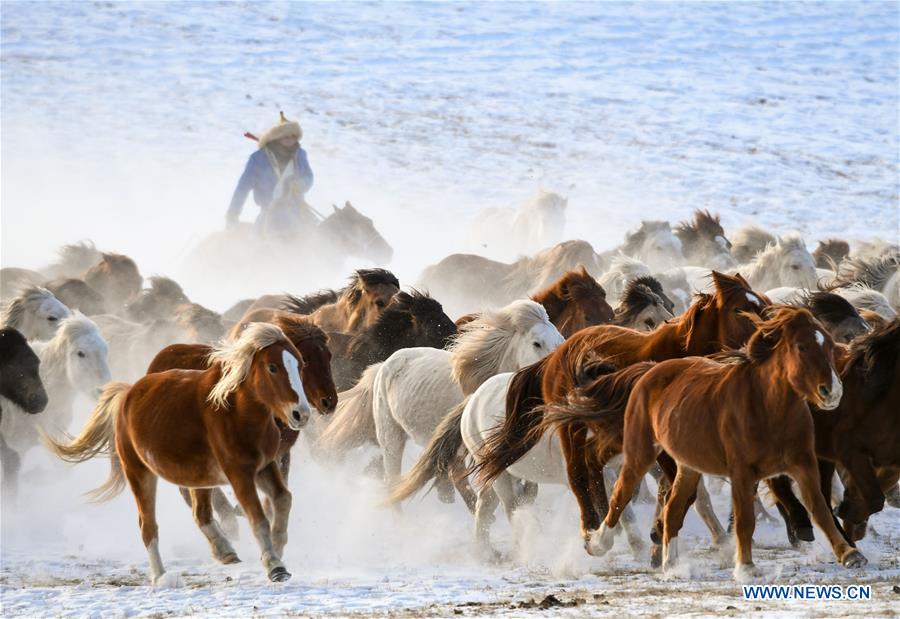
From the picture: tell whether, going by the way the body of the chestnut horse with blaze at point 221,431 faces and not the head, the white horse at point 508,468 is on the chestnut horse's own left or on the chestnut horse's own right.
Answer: on the chestnut horse's own left

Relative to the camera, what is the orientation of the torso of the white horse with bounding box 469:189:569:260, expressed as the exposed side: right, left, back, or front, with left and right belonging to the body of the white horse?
right

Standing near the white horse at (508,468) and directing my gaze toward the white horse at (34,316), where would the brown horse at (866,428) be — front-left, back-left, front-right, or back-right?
back-right

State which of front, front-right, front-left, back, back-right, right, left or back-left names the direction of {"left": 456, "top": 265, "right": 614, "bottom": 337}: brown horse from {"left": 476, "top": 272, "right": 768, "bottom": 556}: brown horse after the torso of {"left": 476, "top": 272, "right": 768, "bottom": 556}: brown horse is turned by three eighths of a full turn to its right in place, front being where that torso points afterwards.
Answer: back-right

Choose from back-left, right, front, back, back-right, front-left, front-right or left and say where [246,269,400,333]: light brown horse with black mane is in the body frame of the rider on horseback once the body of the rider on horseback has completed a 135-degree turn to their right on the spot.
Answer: left

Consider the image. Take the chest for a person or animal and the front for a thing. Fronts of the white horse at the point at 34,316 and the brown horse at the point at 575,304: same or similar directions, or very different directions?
same or similar directions

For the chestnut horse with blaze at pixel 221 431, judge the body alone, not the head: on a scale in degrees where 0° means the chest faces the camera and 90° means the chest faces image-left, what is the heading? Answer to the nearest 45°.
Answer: approximately 315°

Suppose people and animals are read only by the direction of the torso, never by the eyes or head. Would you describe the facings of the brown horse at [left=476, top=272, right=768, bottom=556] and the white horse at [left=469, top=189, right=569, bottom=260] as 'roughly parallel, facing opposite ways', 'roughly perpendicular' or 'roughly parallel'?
roughly parallel

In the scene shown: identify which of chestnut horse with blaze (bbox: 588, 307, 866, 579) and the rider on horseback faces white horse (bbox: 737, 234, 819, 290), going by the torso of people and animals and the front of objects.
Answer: the rider on horseback

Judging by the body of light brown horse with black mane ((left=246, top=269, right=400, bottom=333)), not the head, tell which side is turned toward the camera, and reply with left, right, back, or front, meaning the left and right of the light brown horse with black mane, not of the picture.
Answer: right

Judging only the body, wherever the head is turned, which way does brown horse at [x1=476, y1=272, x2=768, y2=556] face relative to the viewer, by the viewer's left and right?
facing to the right of the viewer

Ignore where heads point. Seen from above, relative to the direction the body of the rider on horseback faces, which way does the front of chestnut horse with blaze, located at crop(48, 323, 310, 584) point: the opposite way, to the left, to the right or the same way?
the same way

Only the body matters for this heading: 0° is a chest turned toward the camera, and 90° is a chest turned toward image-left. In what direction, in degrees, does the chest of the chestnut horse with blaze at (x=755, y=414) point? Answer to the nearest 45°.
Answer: approximately 315°

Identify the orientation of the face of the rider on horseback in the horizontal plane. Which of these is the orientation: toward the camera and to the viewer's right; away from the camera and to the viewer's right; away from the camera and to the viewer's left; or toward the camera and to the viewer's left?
toward the camera and to the viewer's right

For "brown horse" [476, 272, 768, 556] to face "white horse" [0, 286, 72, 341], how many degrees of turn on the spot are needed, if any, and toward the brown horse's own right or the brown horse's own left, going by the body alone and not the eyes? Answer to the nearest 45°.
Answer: approximately 135° to the brown horse's own left

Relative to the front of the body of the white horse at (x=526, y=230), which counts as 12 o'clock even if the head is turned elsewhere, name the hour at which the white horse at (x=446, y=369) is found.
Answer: the white horse at (x=446, y=369) is roughly at 3 o'clock from the white horse at (x=526, y=230).

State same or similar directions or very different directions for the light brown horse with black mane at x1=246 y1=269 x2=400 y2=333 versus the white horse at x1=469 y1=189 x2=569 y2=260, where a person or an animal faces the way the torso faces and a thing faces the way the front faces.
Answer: same or similar directions
